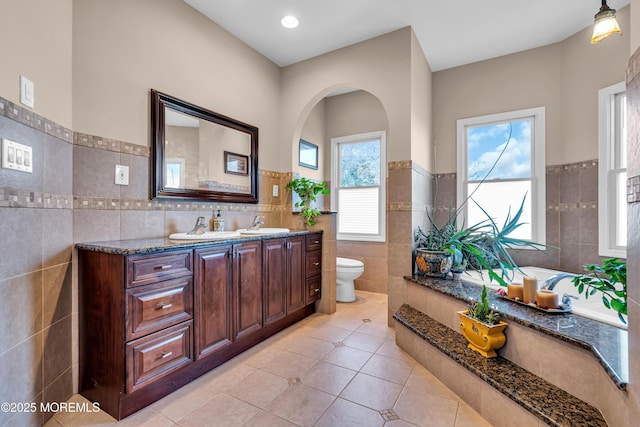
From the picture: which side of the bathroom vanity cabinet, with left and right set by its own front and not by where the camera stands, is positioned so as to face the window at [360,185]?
left

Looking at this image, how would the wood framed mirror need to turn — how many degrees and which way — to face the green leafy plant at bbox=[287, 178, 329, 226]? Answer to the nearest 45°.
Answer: approximately 45° to its left

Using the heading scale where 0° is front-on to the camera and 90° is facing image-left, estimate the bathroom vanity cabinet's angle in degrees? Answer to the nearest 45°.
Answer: approximately 315°

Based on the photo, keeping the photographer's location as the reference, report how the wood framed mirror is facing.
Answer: facing the viewer and to the right of the viewer
